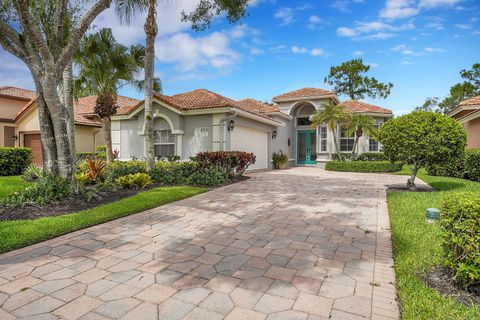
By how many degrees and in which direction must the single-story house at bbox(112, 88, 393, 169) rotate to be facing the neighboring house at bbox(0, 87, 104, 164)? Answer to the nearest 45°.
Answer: approximately 90° to its right

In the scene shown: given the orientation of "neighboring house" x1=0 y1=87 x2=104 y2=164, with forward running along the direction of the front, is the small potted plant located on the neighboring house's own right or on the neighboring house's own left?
on the neighboring house's own left

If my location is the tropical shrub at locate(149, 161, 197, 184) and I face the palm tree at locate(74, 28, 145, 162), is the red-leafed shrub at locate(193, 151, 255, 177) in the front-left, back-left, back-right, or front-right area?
back-right

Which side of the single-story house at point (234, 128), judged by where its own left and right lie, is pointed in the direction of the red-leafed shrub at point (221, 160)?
front

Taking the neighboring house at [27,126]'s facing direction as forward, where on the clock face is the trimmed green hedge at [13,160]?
The trimmed green hedge is roughly at 12 o'clock from the neighboring house.

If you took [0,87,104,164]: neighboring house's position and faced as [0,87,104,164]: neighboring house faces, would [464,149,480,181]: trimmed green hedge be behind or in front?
in front

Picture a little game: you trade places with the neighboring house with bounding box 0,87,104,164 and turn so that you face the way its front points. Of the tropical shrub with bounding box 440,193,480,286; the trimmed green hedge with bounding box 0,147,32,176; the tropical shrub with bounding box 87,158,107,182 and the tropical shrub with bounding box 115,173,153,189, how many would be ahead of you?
4

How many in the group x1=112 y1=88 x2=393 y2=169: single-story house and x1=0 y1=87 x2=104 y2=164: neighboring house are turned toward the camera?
2

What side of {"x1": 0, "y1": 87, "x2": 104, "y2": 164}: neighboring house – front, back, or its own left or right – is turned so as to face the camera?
front
